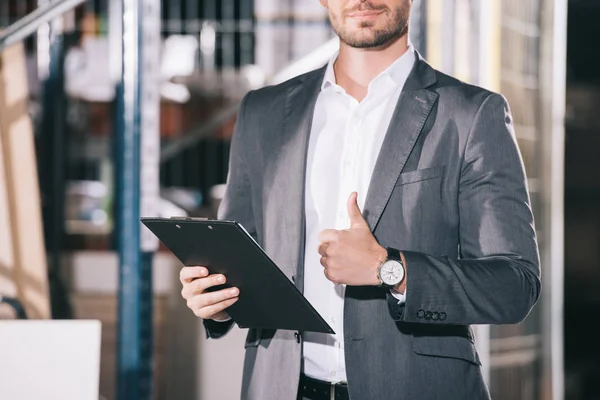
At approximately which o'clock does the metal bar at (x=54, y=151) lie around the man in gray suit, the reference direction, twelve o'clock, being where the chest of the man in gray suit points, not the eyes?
The metal bar is roughly at 5 o'clock from the man in gray suit.

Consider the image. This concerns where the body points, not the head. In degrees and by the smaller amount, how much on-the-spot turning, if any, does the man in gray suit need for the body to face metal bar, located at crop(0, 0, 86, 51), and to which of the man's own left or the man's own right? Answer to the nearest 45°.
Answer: approximately 135° to the man's own right

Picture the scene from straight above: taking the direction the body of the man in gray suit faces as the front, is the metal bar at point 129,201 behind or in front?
behind

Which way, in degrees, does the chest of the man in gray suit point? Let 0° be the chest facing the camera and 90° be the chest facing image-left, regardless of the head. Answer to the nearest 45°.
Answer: approximately 0°
